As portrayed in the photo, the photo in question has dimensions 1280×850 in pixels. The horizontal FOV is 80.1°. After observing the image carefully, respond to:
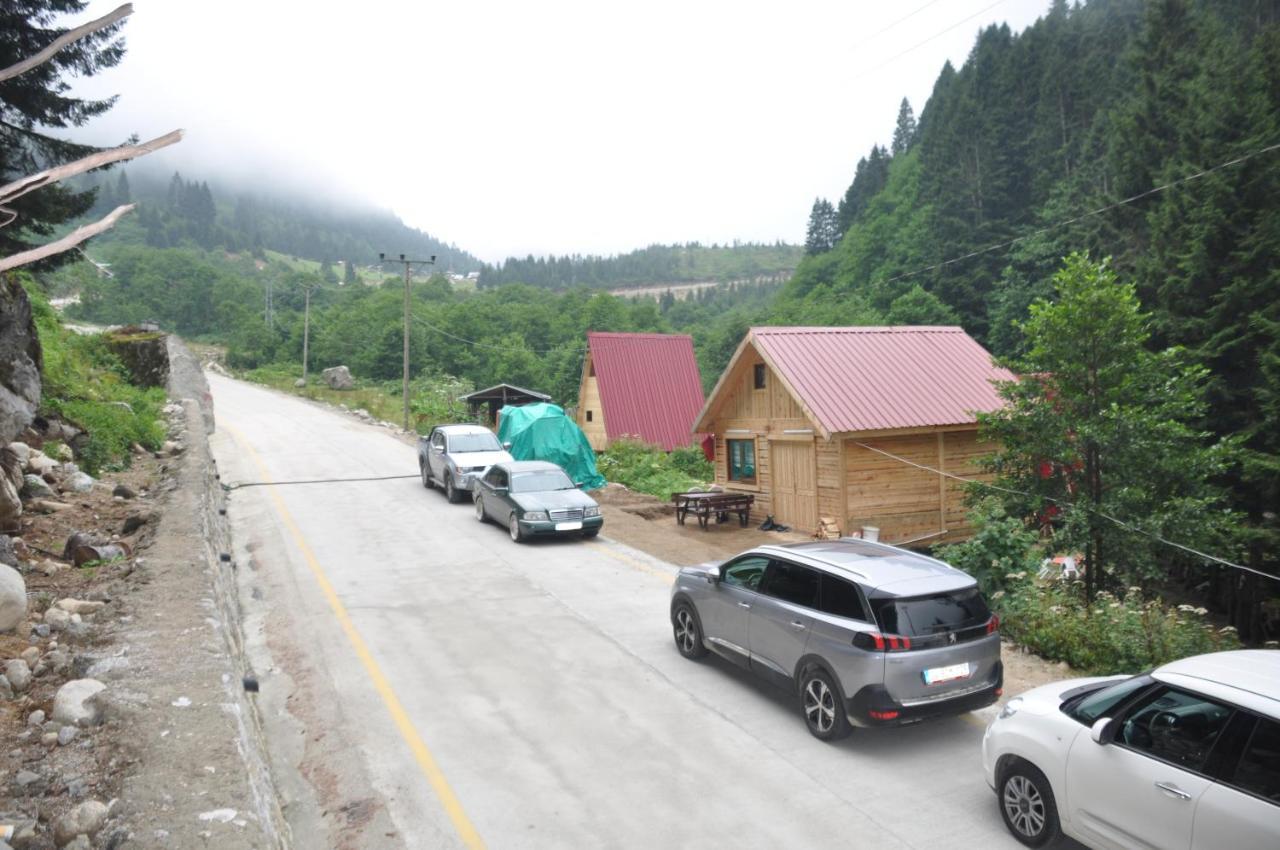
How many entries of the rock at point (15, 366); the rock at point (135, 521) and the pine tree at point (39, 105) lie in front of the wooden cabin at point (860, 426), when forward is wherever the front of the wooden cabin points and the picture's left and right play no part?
3

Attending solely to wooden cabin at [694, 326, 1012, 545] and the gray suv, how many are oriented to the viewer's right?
0

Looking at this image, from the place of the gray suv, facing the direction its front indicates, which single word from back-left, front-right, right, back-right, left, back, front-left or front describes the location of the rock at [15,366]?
front-left

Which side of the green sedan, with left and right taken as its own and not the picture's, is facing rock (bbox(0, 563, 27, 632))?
right

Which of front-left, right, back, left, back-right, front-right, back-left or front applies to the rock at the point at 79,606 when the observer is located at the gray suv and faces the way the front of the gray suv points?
front-left

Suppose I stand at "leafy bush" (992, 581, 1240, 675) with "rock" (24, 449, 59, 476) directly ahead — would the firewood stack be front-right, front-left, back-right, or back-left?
front-right

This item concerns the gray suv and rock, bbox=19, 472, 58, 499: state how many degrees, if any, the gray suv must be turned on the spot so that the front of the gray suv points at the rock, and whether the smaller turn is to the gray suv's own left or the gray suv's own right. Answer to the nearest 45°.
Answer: approximately 45° to the gray suv's own left

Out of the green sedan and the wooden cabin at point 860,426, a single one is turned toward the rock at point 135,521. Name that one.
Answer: the wooden cabin

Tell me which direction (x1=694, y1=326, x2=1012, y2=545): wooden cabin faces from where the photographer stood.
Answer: facing the viewer and to the left of the viewer

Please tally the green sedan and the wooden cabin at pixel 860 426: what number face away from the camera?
0

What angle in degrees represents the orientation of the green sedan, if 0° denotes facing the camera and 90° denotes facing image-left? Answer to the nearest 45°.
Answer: approximately 315°

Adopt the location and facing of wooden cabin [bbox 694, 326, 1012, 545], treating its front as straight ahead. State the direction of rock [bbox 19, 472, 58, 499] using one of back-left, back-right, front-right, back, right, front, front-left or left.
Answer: front

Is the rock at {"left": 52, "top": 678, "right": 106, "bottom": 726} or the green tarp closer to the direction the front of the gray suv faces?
the green tarp

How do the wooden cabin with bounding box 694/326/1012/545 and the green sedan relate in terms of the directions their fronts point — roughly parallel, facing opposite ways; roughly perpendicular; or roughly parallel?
roughly perpendicular

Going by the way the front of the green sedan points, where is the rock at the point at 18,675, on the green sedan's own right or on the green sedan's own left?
on the green sedan's own right

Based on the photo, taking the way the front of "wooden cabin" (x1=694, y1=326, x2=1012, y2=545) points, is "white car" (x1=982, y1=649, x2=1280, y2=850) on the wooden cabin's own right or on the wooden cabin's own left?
on the wooden cabin's own left

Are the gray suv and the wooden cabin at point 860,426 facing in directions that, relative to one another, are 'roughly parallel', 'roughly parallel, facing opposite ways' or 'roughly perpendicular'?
roughly perpendicular

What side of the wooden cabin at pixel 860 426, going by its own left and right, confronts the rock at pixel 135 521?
front

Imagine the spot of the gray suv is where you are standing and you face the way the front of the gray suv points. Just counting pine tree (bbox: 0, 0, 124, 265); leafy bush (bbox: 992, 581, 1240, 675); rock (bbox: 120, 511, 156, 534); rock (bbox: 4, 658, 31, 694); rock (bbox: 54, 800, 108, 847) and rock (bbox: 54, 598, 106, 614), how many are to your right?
1

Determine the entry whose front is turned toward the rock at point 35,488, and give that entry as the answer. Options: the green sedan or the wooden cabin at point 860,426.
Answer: the wooden cabin

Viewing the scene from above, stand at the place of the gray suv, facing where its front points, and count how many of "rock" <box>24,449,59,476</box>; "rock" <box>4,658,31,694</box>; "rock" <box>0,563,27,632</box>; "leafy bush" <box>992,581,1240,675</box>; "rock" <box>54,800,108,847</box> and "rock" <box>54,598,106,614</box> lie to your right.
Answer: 1

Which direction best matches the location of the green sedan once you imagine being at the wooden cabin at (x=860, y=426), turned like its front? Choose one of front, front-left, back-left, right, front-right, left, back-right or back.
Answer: front
